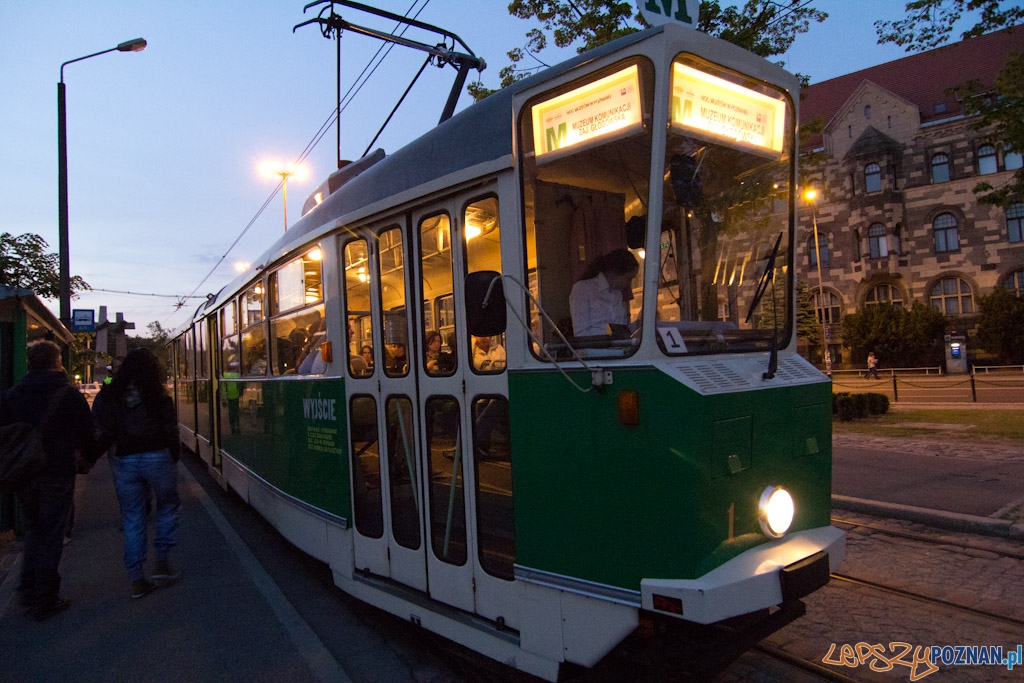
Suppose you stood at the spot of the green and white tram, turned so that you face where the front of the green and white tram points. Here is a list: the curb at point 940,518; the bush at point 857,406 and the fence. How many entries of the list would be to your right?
0

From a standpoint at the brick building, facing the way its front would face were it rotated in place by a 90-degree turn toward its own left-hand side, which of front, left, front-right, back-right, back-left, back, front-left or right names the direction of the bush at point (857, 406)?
front-right

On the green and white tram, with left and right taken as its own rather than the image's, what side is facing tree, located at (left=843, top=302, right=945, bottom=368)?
left

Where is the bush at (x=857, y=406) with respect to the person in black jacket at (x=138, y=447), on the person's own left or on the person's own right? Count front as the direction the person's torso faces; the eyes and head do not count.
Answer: on the person's own right

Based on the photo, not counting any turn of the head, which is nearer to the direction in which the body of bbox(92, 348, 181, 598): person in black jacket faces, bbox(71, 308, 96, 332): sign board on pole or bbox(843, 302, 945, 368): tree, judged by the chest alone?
the sign board on pole

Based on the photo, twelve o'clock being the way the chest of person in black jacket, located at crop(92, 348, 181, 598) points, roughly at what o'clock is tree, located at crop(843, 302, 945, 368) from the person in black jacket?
The tree is roughly at 2 o'clock from the person in black jacket.

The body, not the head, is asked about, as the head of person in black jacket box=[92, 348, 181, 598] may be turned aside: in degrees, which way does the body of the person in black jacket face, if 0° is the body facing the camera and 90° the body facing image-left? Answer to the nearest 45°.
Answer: approximately 180°

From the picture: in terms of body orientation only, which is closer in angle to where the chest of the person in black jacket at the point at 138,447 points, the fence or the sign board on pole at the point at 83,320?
the sign board on pole

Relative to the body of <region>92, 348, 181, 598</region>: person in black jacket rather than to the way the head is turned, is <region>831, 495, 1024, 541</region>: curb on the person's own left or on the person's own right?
on the person's own right

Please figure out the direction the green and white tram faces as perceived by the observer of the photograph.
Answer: facing the viewer and to the right of the viewer

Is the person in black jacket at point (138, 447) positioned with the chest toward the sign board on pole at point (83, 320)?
yes

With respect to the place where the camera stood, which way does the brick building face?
facing the viewer and to the left of the viewer

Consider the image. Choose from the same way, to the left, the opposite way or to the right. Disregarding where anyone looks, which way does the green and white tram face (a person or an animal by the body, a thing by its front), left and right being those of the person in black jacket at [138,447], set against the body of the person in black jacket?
the opposite way

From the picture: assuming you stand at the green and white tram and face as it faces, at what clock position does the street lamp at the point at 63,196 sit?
The street lamp is roughly at 6 o'clock from the green and white tram.

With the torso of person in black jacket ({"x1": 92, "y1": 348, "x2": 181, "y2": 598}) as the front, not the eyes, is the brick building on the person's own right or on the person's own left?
on the person's own right

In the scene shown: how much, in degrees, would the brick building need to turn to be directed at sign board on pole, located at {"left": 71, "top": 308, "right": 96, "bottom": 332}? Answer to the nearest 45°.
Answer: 0° — it already faces it
